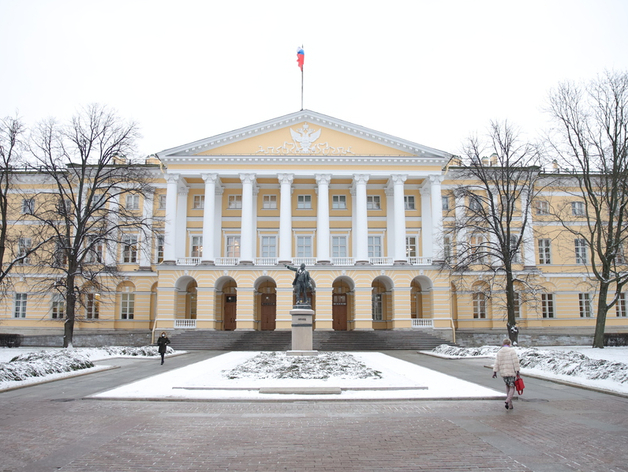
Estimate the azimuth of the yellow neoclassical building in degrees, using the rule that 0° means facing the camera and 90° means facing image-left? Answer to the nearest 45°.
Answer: approximately 0°

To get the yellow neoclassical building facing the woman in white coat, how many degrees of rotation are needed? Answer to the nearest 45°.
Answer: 0° — it already faces them
